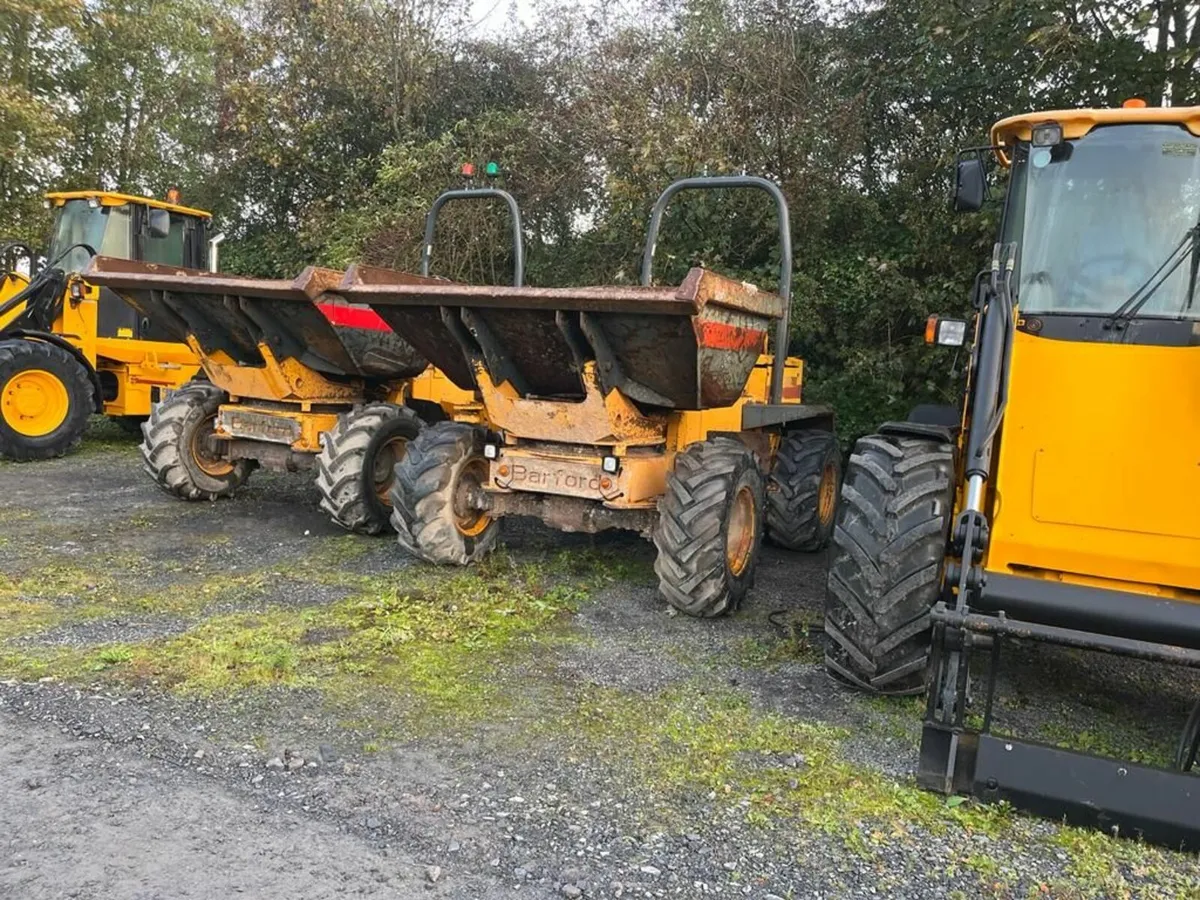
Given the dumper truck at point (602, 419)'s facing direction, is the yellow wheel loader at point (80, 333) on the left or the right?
on its right

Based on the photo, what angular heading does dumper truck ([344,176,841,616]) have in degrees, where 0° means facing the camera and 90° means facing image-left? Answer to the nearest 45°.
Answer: approximately 45°

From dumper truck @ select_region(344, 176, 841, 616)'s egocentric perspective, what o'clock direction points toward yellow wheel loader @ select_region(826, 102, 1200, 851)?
The yellow wheel loader is roughly at 9 o'clock from the dumper truck.
